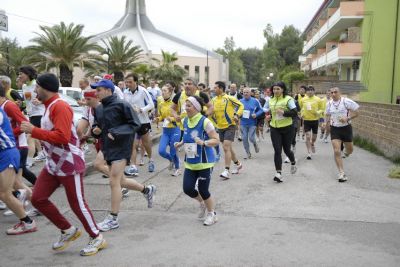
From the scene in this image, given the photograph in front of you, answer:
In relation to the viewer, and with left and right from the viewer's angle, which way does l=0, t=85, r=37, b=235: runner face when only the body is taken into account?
facing to the left of the viewer

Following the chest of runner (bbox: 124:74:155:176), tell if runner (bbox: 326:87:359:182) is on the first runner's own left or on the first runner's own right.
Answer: on the first runner's own left

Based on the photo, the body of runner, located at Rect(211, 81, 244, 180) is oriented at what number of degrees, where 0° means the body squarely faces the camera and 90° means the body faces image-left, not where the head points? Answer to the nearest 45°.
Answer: approximately 45°

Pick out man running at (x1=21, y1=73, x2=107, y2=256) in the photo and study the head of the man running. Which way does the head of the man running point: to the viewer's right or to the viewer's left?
to the viewer's left

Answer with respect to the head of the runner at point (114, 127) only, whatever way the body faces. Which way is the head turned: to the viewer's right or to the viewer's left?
to the viewer's left

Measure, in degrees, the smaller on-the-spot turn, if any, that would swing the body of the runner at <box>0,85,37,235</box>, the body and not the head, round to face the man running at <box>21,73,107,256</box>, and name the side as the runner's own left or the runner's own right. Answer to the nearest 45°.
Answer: approximately 135° to the runner's own left

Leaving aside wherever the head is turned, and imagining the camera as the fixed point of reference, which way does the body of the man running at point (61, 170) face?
to the viewer's left
